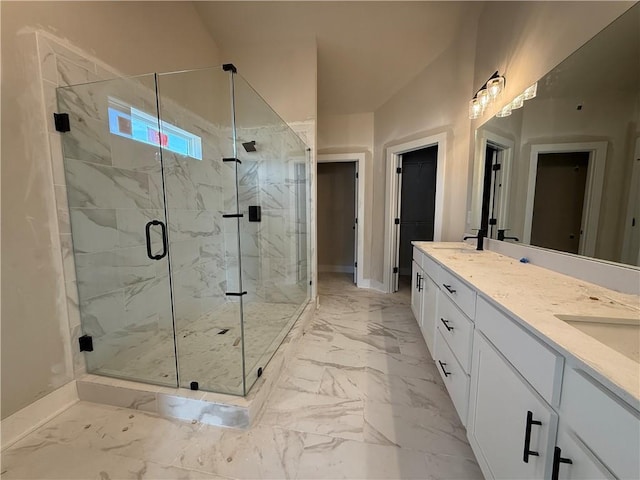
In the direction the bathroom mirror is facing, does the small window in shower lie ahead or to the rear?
ahead

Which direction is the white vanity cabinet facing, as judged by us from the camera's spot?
facing the viewer and to the left of the viewer

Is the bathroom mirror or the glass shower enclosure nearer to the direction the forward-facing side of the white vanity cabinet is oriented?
the glass shower enclosure

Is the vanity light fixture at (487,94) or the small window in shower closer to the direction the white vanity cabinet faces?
the small window in shower

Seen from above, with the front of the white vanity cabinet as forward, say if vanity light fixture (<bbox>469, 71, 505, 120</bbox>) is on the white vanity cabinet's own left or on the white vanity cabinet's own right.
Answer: on the white vanity cabinet's own right

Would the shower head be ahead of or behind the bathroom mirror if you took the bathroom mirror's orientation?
ahead

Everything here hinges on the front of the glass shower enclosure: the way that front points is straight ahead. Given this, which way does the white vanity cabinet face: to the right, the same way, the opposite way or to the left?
to the right

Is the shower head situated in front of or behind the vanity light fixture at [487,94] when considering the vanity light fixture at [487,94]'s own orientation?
in front

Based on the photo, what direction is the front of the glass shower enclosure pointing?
toward the camera

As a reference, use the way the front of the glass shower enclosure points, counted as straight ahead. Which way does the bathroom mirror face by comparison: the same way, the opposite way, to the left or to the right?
to the right

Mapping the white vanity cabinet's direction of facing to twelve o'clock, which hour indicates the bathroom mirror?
The bathroom mirror is roughly at 5 o'clock from the white vanity cabinet.

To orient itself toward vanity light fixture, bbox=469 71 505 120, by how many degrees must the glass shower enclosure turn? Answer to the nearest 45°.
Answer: approximately 45° to its left

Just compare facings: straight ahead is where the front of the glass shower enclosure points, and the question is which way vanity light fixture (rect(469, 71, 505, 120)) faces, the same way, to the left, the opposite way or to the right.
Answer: to the right
